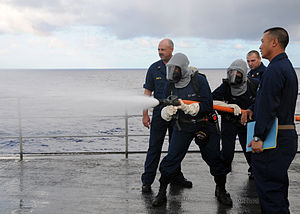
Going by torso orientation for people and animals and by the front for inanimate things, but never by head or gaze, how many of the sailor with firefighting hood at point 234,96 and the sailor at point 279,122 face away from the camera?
0

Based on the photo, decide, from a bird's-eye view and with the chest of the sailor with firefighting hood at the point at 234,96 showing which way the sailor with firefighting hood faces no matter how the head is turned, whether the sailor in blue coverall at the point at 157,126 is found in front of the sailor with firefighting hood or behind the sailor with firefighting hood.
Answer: in front

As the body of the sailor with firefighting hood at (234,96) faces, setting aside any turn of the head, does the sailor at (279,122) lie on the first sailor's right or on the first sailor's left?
on the first sailor's left

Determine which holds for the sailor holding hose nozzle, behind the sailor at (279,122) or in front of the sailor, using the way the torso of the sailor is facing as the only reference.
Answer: in front

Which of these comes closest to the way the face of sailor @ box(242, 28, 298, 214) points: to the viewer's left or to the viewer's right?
to the viewer's left

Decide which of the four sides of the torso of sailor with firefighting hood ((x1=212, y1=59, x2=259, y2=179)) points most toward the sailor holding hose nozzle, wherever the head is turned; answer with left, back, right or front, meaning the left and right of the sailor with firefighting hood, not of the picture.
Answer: front

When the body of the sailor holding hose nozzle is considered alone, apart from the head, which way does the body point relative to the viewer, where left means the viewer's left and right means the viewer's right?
facing the viewer and to the left of the viewer

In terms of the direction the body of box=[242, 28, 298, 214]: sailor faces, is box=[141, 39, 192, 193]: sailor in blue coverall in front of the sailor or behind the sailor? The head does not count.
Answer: in front

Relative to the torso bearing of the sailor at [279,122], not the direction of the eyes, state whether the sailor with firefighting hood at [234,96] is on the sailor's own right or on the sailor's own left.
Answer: on the sailor's own right

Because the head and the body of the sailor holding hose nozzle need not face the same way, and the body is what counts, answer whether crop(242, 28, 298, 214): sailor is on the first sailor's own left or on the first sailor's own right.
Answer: on the first sailor's own left

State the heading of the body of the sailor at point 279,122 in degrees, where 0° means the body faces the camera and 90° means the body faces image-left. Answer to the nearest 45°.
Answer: approximately 90°

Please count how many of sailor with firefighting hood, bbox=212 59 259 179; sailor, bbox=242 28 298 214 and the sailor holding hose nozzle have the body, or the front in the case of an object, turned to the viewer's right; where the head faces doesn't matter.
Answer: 0

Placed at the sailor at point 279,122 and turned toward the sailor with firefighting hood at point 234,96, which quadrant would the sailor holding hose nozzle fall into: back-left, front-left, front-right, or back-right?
front-left
